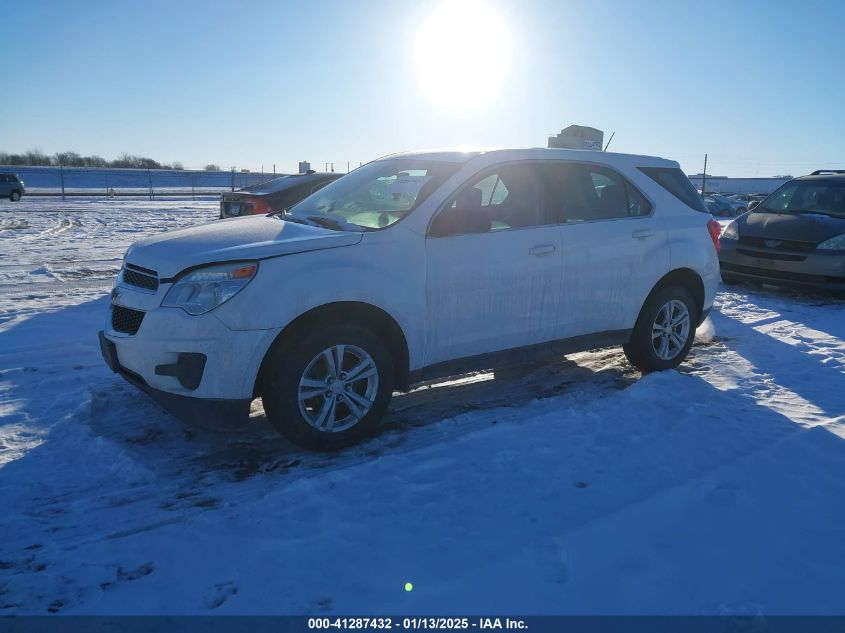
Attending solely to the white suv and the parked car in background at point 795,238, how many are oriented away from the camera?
0

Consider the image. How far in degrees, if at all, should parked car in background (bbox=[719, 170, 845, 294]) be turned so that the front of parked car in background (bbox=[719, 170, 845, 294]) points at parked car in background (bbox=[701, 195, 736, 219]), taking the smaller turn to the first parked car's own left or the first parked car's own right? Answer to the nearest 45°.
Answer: approximately 135° to the first parked car's own right

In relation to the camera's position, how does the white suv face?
facing the viewer and to the left of the viewer

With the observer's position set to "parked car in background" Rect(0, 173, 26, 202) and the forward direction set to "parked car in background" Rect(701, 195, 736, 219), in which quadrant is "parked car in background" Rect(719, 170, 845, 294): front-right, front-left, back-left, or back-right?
front-right

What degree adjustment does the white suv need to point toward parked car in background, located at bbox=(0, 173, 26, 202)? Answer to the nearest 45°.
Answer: approximately 90° to its right

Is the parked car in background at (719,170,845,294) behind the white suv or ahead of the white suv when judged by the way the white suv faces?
behind

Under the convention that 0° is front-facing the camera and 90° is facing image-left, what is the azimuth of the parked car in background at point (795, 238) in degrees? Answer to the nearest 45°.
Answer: approximately 45°

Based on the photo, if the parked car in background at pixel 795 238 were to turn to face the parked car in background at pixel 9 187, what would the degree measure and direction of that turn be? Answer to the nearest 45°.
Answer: approximately 45° to its right

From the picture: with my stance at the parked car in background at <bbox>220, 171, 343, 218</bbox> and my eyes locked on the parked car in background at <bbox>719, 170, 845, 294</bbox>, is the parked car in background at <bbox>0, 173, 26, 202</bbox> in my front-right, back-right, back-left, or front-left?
back-left

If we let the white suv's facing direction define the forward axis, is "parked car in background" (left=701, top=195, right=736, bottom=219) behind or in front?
behind
